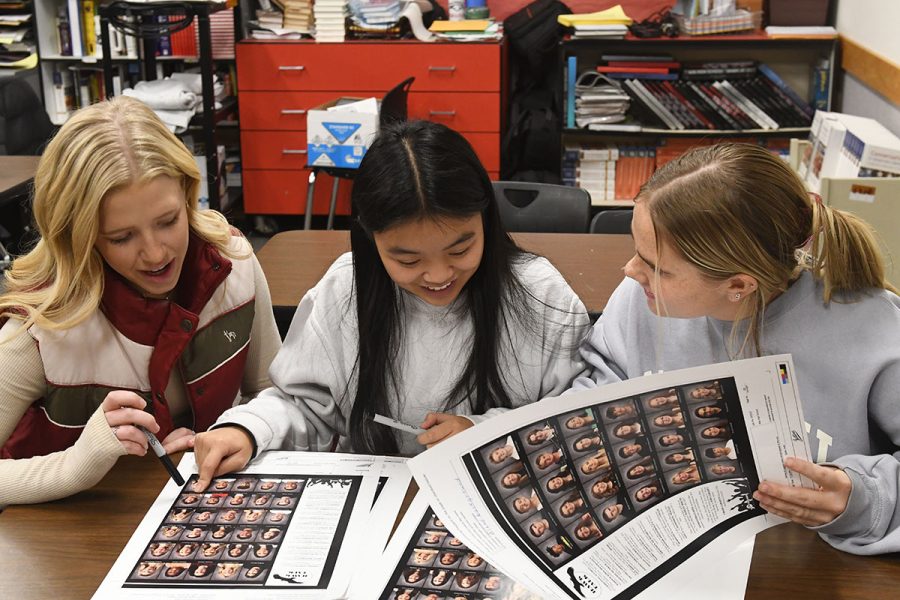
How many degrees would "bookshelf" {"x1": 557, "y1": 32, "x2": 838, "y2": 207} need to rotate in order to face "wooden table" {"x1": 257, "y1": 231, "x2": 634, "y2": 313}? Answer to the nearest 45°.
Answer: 0° — it already faces it

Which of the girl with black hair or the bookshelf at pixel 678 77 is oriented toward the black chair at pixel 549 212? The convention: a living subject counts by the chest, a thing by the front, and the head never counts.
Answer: the bookshelf

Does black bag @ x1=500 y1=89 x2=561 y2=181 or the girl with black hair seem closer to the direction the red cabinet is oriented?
the girl with black hair

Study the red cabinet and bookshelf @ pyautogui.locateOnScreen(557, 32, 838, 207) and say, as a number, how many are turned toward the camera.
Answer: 2

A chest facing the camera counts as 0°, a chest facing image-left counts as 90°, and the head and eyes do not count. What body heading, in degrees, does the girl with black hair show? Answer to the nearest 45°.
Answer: approximately 0°

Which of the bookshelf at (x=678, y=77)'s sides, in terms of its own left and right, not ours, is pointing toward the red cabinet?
right

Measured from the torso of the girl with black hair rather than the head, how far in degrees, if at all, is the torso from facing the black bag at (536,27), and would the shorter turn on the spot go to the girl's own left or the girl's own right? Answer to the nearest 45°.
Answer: approximately 180°

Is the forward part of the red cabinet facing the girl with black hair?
yes

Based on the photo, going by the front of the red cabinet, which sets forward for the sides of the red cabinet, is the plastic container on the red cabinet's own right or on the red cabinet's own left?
on the red cabinet's own left
